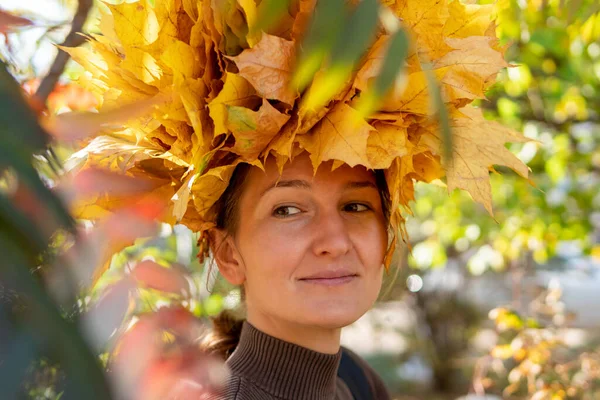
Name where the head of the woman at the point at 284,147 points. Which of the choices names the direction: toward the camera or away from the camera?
toward the camera

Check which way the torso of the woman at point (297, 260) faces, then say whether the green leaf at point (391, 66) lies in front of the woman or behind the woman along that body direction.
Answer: in front

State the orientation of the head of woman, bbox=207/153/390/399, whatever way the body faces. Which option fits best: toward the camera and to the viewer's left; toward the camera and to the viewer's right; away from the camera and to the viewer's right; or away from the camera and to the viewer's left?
toward the camera and to the viewer's right

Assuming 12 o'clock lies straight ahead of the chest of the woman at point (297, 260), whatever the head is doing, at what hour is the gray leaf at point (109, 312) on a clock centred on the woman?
The gray leaf is roughly at 2 o'clock from the woman.

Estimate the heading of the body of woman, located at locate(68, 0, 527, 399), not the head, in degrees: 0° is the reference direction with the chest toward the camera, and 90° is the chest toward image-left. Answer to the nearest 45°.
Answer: approximately 315°

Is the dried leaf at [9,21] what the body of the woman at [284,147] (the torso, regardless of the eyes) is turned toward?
no
